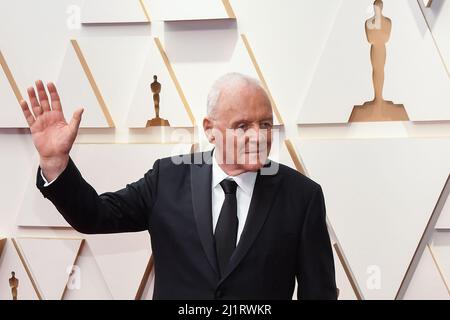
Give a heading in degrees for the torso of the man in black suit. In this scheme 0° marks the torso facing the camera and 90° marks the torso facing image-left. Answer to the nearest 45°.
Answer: approximately 0°
